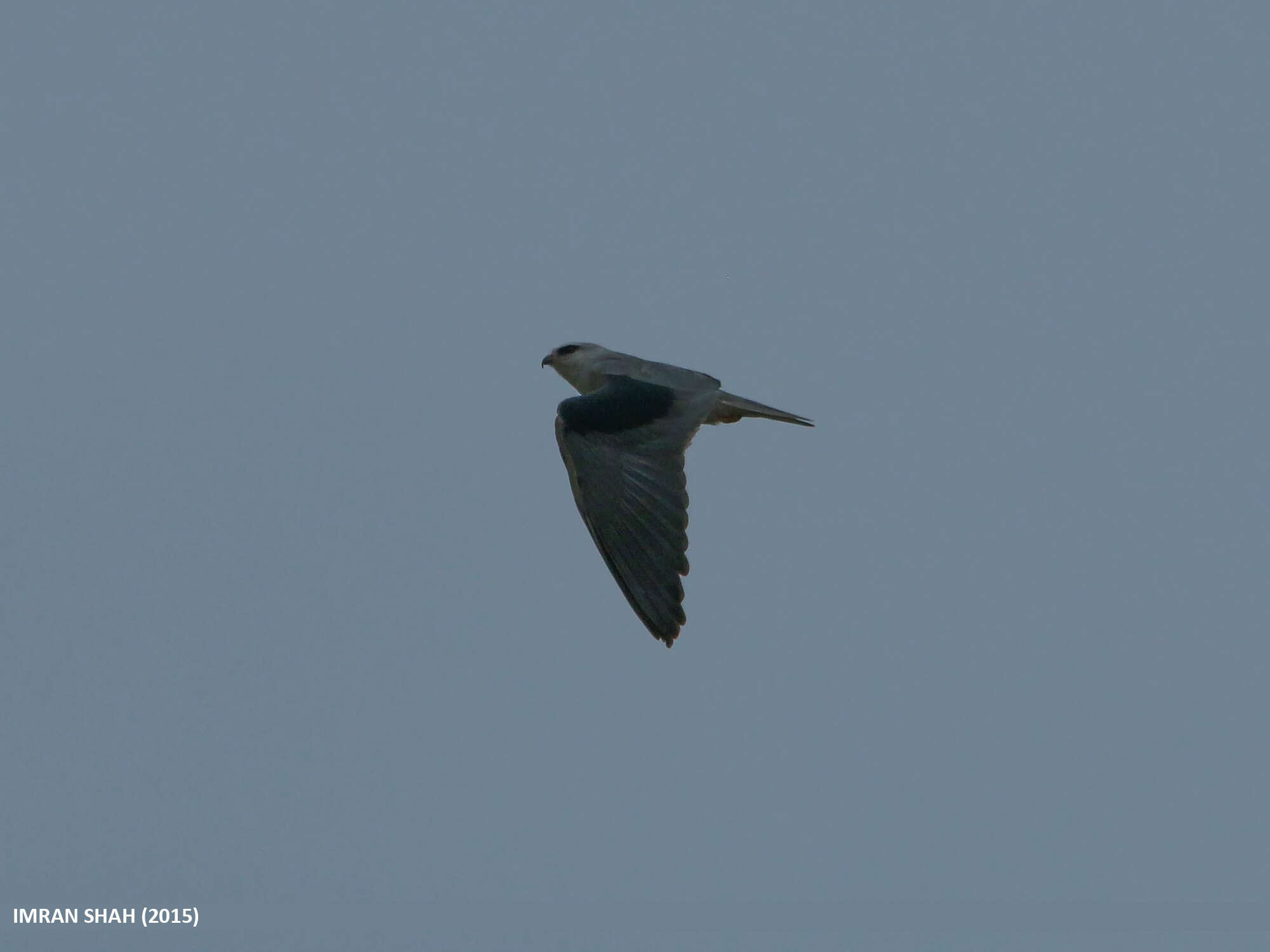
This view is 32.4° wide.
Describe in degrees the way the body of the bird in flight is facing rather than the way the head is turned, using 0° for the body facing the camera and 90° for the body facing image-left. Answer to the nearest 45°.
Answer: approximately 90°
